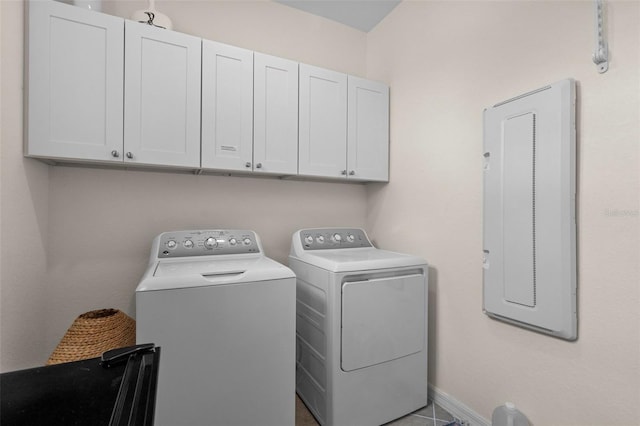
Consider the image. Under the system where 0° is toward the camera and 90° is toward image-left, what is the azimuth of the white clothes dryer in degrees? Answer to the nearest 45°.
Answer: approximately 315°

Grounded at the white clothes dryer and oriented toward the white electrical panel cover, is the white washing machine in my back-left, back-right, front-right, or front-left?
back-right

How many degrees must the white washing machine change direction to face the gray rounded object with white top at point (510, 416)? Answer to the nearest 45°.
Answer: approximately 90° to its left

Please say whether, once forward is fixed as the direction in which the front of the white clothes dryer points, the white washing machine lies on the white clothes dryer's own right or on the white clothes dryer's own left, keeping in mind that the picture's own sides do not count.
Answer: on the white clothes dryer's own right

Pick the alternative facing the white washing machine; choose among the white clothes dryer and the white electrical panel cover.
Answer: the white electrical panel cover

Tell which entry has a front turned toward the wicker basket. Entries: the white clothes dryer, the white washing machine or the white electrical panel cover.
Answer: the white electrical panel cover

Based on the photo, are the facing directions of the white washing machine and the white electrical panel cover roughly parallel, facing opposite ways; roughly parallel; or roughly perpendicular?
roughly perpendicular

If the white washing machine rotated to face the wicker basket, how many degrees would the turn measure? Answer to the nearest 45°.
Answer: approximately 135° to its right

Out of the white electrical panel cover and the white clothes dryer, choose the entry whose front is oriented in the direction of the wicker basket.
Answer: the white electrical panel cover
